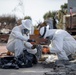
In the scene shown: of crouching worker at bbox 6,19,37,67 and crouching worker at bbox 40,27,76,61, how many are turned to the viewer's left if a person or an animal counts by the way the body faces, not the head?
1

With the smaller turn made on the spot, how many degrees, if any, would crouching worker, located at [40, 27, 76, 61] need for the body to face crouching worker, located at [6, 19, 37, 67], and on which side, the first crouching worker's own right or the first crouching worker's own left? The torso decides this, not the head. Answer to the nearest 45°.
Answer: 0° — they already face them

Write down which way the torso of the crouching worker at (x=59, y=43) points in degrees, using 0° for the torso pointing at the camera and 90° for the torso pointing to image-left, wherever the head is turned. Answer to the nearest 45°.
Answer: approximately 90°

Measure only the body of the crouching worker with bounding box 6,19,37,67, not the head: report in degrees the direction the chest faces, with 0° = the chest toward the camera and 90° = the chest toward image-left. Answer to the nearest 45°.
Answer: approximately 315°
